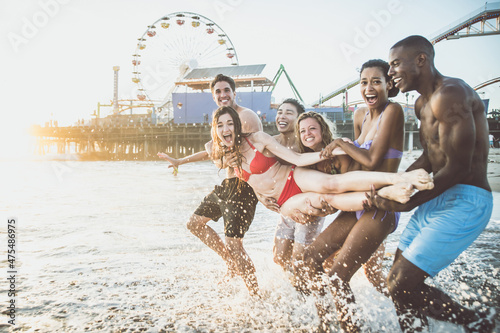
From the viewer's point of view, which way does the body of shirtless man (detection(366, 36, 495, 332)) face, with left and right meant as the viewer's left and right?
facing to the left of the viewer

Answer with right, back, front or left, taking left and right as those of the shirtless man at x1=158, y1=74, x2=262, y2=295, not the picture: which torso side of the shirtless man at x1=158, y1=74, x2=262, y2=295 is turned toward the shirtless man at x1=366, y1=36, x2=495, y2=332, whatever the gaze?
left

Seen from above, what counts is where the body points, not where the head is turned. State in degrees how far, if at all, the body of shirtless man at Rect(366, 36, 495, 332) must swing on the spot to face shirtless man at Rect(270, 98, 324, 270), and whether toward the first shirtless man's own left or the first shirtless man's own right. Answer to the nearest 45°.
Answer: approximately 45° to the first shirtless man's own right

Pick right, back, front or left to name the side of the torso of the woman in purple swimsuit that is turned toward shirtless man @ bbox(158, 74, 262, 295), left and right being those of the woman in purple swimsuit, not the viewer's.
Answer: right

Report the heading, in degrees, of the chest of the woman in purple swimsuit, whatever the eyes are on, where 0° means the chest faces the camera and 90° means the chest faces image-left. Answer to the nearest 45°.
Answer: approximately 45°

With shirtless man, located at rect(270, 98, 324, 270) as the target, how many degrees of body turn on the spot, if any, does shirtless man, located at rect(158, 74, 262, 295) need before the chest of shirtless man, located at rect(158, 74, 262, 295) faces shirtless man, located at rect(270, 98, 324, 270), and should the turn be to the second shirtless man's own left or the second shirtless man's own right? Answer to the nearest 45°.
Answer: approximately 135° to the second shirtless man's own left

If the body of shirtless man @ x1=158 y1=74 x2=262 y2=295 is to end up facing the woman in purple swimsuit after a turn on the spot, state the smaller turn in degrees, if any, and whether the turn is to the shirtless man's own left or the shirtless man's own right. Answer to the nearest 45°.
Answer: approximately 90° to the shirtless man's own left
